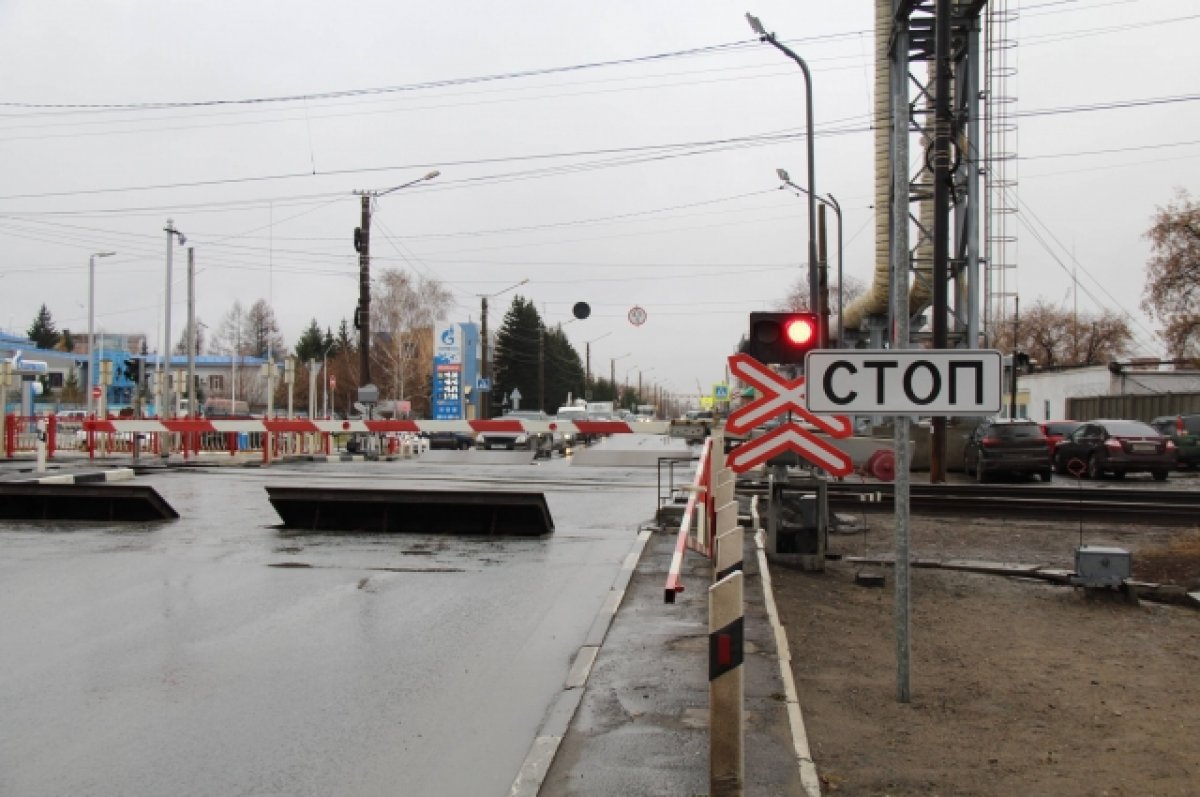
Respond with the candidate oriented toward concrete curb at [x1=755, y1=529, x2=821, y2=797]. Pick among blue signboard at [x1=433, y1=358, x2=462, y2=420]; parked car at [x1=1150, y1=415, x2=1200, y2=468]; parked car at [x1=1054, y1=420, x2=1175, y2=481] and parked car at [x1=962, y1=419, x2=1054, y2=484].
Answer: the blue signboard

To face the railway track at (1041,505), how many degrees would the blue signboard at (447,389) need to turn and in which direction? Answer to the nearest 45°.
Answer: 0° — it already faces it

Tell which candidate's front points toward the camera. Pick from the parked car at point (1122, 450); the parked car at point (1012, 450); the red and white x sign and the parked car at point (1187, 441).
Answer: the red and white x sign

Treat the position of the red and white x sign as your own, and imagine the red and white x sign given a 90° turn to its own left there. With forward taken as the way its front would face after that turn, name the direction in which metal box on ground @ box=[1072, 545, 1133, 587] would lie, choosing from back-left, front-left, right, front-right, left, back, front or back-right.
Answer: front

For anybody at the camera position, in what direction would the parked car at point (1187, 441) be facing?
facing away from the viewer and to the left of the viewer

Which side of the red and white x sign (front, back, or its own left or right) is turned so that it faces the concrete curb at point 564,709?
front

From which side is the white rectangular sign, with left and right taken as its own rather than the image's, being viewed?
front

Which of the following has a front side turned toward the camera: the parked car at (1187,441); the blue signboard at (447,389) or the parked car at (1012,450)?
the blue signboard

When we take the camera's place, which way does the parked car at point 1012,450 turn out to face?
facing away from the viewer and to the left of the viewer

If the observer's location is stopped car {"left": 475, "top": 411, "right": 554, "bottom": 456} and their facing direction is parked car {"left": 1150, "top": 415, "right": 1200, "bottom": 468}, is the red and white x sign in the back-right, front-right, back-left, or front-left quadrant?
front-right

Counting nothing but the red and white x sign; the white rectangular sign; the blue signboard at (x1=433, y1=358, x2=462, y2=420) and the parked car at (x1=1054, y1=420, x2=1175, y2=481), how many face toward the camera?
3

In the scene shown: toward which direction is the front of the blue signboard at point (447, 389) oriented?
toward the camera

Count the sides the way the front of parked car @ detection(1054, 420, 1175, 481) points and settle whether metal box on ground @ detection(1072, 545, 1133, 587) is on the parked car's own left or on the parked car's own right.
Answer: on the parked car's own left

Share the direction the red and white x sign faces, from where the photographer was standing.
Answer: facing the viewer

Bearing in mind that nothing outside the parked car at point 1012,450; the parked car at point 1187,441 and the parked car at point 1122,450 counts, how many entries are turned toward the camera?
0

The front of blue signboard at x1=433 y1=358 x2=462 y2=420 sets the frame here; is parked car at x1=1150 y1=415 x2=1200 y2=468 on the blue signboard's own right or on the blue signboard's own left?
on the blue signboard's own left

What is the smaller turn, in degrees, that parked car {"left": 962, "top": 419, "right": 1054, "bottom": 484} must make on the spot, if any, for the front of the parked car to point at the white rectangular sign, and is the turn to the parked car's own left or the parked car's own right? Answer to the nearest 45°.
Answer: approximately 135° to the parked car's own left

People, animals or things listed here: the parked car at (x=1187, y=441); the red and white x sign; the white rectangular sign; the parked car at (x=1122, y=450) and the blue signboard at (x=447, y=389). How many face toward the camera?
3

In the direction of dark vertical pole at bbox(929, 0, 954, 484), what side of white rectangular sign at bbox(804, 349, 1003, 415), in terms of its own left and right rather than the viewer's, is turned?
back

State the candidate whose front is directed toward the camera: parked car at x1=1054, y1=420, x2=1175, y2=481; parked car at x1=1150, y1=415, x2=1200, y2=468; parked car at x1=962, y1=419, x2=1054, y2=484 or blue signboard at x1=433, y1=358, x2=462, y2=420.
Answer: the blue signboard
